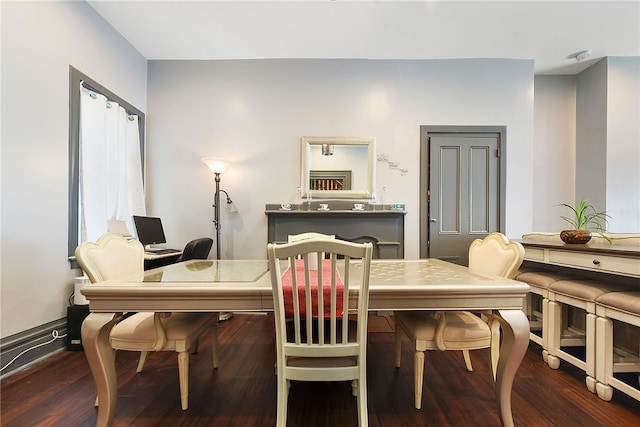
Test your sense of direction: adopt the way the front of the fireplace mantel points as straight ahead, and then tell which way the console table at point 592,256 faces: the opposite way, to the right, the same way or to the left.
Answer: to the right

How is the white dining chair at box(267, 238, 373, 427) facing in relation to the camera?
away from the camera

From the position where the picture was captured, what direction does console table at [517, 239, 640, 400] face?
facing the viewer and to the left of the viewer

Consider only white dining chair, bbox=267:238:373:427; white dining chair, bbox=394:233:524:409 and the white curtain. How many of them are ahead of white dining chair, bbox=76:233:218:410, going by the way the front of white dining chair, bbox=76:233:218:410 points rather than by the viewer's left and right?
2

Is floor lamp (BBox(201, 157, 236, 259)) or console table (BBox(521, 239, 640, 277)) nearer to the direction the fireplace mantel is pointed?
the console table

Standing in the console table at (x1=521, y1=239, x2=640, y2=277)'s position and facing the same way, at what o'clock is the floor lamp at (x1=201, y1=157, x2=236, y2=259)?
The floor lamp is roughly at 1 o'clock from the console table.

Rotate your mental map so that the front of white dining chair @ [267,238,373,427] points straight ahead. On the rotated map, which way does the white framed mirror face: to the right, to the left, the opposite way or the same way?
the opposite way

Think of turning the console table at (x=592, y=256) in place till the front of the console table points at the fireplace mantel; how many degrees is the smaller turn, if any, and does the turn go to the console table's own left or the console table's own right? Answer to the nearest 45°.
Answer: approximately 45° to the console table's own right

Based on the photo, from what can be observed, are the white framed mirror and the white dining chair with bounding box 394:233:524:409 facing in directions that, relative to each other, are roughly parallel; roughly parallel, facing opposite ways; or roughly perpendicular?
roughly perpendicular

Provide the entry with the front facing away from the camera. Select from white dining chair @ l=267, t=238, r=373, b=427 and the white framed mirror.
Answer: the white dining chair

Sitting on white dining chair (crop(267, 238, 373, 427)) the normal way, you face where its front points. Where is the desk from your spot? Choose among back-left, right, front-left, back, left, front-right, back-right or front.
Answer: front-left

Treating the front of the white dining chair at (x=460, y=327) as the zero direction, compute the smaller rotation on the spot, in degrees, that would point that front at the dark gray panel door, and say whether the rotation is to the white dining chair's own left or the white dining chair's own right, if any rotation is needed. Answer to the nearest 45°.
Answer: approximately 135° to the white dining chair's own right

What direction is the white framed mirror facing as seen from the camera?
toward the camera

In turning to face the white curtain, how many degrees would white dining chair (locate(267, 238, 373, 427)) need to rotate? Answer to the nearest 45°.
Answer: approximately 45° to its left

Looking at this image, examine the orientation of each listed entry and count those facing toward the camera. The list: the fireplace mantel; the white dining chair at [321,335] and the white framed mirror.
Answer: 2

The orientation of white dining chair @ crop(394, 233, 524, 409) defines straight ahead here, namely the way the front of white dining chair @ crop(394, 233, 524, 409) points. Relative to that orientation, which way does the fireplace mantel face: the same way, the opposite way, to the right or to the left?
to the left
